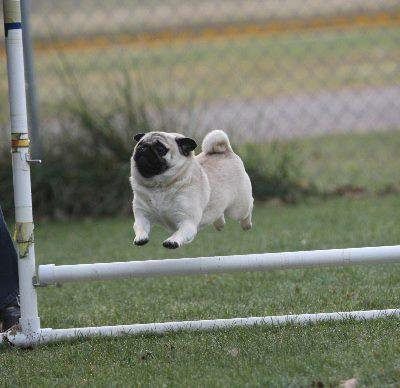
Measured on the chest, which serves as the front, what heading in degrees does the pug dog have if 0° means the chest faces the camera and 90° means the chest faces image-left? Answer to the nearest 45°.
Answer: approximately 45°

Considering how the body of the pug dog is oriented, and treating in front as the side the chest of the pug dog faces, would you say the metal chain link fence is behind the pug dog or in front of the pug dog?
behind

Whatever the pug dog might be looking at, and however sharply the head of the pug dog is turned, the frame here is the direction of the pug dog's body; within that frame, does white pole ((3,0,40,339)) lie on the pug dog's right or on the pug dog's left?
on the pug dog's right

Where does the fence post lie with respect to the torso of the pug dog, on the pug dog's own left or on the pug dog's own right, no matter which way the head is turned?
on the pug dog's own right
